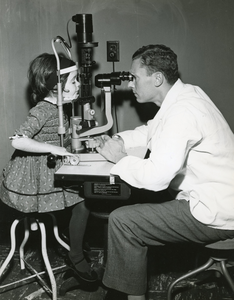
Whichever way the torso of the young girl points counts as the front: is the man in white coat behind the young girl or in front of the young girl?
in front

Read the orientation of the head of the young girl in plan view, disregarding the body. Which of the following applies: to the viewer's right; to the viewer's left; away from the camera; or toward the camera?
to the viewer's right

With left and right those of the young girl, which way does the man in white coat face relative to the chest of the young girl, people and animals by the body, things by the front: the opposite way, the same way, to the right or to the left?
the opposite way

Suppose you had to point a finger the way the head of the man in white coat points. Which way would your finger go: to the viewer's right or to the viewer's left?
to the viewer's left

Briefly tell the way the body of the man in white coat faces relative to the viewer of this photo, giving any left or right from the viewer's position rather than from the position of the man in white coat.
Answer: facing to the left of the viewer

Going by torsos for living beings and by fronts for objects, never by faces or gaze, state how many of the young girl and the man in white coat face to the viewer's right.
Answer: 1

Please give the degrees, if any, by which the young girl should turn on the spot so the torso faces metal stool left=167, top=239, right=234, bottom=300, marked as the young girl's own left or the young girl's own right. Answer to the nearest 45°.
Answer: approximately 45° to the young girl's own right

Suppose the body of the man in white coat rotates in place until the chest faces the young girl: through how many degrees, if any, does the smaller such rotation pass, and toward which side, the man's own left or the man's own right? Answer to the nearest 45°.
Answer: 0° — they already face them

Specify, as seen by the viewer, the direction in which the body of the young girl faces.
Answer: to the viewer's right
